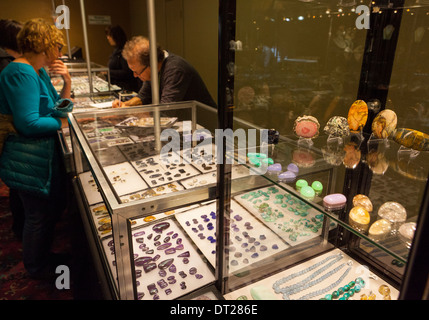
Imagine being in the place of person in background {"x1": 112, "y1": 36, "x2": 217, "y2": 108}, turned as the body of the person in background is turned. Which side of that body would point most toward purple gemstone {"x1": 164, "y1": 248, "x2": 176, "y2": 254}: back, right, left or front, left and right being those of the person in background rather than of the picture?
left

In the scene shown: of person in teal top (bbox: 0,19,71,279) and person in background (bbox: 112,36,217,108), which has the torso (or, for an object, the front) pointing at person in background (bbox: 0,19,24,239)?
person in background (bbox: 112,36,217,108)

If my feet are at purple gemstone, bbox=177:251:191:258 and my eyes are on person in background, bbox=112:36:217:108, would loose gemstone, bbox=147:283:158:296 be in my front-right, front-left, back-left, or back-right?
back-left

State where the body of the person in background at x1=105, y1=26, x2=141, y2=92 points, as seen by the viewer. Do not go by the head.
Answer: to the viewer's left

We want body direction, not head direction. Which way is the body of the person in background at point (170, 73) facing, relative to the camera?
to the viewer's left

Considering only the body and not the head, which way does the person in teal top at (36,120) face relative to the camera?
to the viewer's right

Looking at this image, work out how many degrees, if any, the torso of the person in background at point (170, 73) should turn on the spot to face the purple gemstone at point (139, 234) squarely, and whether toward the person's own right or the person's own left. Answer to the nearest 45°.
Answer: approximately 90° to the person's own left

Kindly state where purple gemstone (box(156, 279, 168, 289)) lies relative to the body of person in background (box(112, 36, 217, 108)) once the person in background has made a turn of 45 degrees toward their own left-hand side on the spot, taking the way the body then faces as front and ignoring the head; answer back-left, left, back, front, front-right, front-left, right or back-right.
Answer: front-left
